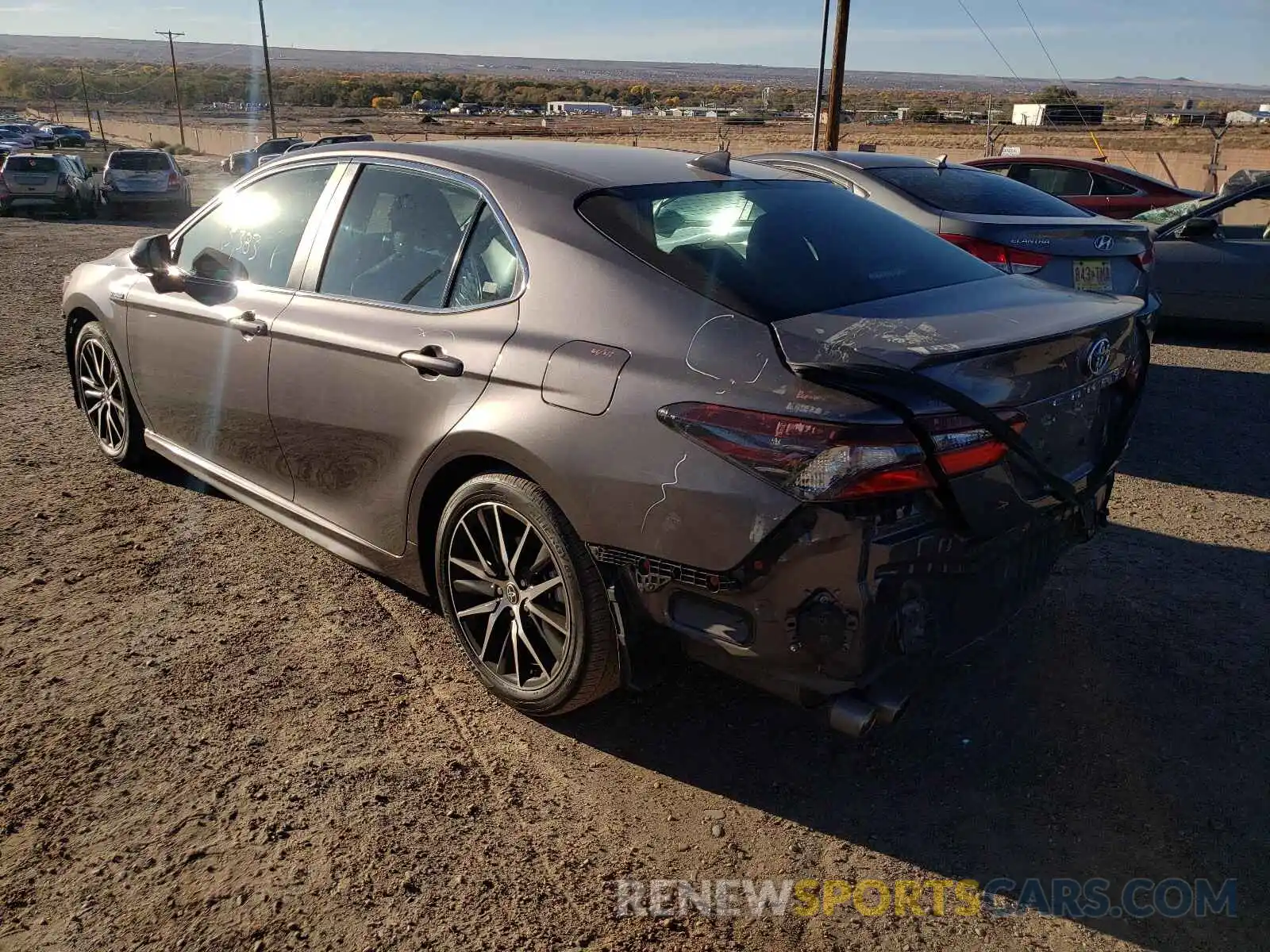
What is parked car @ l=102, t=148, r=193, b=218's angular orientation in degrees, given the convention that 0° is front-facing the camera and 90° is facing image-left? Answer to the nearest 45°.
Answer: approximately 180°

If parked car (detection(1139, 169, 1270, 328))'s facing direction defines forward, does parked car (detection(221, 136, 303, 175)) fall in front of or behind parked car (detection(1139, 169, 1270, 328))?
in front

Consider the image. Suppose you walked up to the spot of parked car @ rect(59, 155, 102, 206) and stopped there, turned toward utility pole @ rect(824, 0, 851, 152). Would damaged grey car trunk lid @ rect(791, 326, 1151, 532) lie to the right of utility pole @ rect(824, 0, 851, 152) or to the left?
right

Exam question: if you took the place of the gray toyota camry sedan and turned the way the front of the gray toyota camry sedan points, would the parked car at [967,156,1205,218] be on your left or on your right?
on your right

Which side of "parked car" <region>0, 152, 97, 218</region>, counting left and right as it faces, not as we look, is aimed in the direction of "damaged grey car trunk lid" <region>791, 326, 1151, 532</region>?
back

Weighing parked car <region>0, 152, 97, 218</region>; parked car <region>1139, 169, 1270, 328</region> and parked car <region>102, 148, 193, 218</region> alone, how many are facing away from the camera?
2

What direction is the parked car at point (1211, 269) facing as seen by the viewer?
to the viewer's left

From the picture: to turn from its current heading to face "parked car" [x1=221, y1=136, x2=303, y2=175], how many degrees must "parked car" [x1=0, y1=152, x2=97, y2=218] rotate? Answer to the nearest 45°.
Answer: approximately 45° to its right

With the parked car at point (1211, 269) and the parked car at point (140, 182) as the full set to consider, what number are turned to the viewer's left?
1

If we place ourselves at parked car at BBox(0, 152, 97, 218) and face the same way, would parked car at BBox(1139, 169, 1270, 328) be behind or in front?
behind

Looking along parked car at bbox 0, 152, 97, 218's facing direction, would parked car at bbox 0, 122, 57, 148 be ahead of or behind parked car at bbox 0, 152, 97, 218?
ahead

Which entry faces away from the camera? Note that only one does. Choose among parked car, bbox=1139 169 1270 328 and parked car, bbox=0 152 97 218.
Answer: parked car, bbox=0 152 97 218

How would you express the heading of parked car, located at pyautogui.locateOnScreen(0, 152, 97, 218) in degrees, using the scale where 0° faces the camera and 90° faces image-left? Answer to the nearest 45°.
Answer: approximately 180°

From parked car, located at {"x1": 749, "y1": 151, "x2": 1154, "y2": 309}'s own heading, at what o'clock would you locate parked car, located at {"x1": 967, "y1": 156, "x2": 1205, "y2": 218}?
parked car, located at {"x1": 967, "y1": 156, "x2": 1205, "y2": 218} is roughly at 2 o'clock from parked car, located at {"x1": 749, "y1": 151, "x2": 1154, "y2": 309}.
